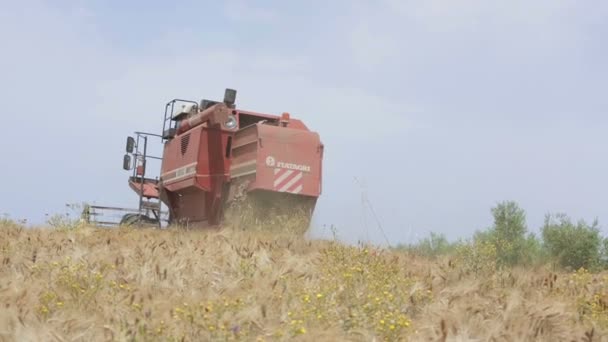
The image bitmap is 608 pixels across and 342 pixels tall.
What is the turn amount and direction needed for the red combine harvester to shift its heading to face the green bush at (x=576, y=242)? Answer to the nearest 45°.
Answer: approximately 90° to its right

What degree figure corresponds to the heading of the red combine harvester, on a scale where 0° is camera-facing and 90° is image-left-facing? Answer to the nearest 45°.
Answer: approximately 135°
